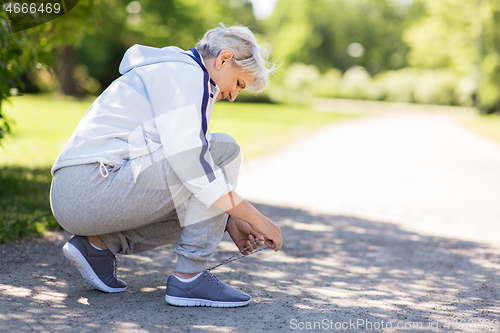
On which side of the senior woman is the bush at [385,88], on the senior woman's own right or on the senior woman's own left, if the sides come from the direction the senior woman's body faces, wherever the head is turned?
on the senior woman's own left

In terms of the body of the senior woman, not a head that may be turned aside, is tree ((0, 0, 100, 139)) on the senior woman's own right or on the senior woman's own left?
on the senior woman's own left

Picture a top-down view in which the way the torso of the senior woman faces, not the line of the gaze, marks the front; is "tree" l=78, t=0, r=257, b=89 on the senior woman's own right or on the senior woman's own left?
on the senior woman's own left

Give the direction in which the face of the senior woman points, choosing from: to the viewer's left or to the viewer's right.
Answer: to the viewer's right

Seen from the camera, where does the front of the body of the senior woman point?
to the viewer's right

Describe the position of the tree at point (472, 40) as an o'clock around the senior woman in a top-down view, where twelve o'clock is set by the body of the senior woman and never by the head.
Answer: The tree is roughly at 10 o'clock from the senior woman.
